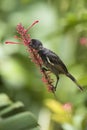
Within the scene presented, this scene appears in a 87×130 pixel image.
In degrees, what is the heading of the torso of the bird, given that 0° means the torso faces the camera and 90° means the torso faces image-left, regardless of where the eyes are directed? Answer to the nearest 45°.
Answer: approximately 90°
